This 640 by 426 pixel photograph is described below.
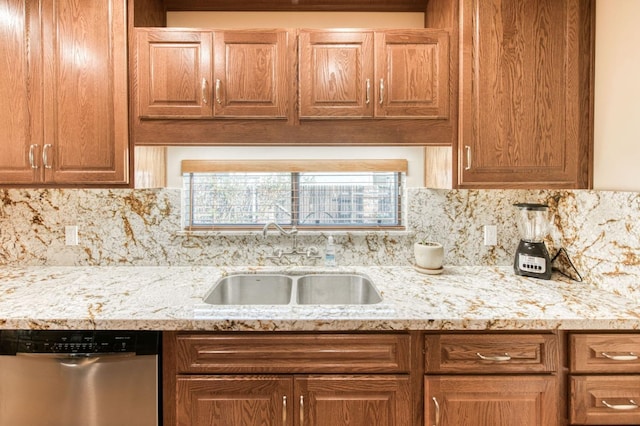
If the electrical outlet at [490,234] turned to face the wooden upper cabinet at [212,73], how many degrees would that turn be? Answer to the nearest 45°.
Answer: approximately 45° to its right

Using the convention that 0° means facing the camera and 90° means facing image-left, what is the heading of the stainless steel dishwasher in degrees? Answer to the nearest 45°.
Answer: approximately 0°

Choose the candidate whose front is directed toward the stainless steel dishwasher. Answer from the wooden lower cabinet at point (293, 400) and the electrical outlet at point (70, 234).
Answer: the electrical outlet

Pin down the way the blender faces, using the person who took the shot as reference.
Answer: facing the viewer

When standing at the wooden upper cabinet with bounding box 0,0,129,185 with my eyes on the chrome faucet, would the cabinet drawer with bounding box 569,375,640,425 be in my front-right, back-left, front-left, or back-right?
front-right

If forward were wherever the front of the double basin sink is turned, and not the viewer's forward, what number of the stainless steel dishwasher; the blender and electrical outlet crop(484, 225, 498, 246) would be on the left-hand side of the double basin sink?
2

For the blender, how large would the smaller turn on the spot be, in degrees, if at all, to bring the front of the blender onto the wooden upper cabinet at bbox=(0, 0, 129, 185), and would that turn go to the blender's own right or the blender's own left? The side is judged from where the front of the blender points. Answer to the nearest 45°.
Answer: approximately 45° to the blender's own right

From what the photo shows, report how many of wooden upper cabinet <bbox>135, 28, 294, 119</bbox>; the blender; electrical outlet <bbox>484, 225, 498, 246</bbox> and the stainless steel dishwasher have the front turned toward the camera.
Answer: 4

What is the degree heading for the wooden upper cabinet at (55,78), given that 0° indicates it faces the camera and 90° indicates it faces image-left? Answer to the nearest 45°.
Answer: approximately 0°

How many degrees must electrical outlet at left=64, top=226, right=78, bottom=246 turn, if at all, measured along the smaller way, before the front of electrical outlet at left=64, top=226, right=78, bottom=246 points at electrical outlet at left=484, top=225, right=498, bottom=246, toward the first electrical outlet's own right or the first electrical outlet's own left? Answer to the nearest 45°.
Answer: approximately 45° to the first electrical outlet's own left

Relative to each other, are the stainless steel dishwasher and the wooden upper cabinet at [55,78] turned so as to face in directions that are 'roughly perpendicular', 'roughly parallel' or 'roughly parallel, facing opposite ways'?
roughly parallel

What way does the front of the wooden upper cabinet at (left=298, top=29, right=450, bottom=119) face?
toward the camera

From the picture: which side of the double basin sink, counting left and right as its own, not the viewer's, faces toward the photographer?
front

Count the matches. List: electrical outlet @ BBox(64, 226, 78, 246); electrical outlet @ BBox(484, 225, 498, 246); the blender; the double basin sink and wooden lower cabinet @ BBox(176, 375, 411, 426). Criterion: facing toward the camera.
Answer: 5

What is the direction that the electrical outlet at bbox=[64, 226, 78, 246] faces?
toward the camera

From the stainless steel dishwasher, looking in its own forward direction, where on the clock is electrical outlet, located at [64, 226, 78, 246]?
The electrical outlet is roughly at 6 o'clock from the stainless steel dishwasher.
